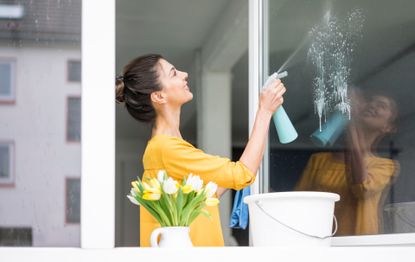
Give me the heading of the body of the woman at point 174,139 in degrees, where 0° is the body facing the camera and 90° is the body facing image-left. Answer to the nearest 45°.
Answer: approximately 270°

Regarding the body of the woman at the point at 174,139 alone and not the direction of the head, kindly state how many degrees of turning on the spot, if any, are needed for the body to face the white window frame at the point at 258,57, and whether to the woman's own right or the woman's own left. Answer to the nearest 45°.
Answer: approximately 45° to the woman's own left

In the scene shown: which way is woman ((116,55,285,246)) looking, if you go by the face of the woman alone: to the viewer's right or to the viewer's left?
to the viewer's right

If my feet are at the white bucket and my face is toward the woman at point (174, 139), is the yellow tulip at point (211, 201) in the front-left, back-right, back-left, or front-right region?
front-left
